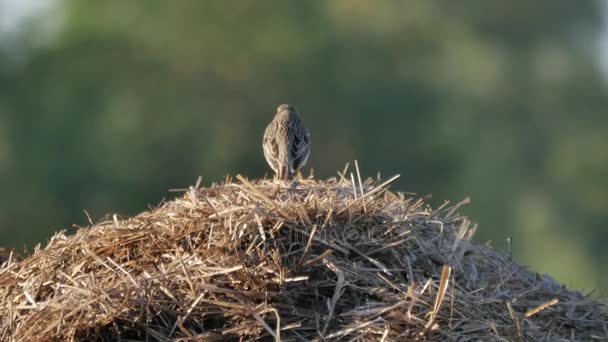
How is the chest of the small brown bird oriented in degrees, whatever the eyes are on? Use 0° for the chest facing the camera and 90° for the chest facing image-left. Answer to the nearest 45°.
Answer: approximately 180°
